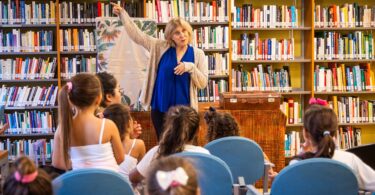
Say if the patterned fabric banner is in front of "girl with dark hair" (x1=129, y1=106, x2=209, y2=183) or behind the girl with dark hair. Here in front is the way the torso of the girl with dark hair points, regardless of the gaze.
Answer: in front

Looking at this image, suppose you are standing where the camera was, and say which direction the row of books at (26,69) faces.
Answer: facing the viewer

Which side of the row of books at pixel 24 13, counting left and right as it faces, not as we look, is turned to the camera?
front

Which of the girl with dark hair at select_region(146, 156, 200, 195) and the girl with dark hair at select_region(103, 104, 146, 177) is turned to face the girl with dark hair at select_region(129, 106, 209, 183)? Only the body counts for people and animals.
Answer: the girl with dark hair at select_region(146, 156, 200, 195)

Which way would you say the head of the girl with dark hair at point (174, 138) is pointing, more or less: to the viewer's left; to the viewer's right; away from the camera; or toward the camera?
away from the camera

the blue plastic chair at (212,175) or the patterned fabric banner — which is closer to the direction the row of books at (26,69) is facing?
the blue plastic chair

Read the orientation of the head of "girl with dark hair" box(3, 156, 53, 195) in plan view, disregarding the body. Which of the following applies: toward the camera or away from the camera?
away from the camera

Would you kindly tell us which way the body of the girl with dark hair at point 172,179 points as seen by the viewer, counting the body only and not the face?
away from the camera

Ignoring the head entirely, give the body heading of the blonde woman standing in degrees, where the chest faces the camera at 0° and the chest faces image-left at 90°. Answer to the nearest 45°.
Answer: approximately 0°

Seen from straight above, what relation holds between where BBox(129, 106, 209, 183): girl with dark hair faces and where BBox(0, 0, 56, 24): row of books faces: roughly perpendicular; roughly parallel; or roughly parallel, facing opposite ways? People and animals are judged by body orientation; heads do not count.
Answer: roughly parallel, facing opposite ways

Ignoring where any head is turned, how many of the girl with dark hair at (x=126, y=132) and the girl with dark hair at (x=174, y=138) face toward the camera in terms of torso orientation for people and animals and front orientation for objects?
0

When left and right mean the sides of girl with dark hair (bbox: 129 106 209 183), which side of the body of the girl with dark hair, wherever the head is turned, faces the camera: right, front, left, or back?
back

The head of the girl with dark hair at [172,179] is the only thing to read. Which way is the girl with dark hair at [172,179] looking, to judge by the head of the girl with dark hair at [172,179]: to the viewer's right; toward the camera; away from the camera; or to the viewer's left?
away from the camera

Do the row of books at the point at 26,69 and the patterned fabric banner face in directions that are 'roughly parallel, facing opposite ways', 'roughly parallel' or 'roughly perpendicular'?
roughly parallel
